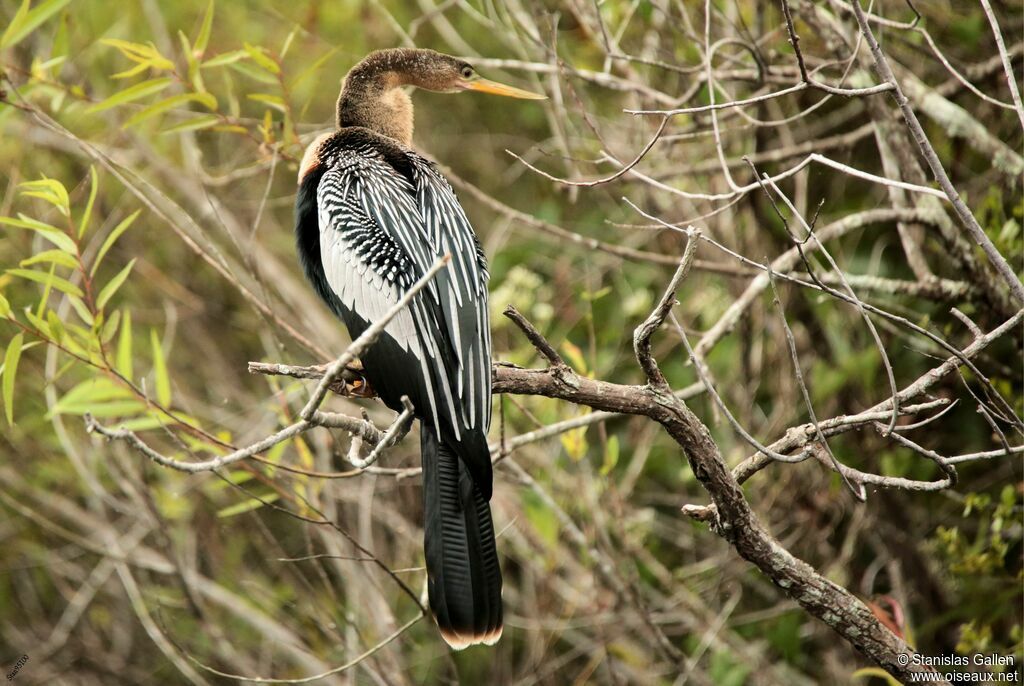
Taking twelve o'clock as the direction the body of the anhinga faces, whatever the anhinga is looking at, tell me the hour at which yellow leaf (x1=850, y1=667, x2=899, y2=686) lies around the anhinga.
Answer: The yellow leaf is roughly at 5 o'clock from the anhinga.

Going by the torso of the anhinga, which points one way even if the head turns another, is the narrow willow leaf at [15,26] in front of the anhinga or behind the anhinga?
in front

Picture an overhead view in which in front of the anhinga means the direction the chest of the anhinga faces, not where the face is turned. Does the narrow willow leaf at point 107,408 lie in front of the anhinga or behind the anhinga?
in front

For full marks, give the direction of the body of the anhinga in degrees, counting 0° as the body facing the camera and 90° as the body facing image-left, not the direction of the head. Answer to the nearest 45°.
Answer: approximately 135°

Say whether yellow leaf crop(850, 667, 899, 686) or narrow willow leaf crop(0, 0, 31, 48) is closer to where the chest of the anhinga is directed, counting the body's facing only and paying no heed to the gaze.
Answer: the narrow willow leaf

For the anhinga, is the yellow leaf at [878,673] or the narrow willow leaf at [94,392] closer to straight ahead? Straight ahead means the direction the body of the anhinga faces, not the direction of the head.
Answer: the narrow willow leaf
